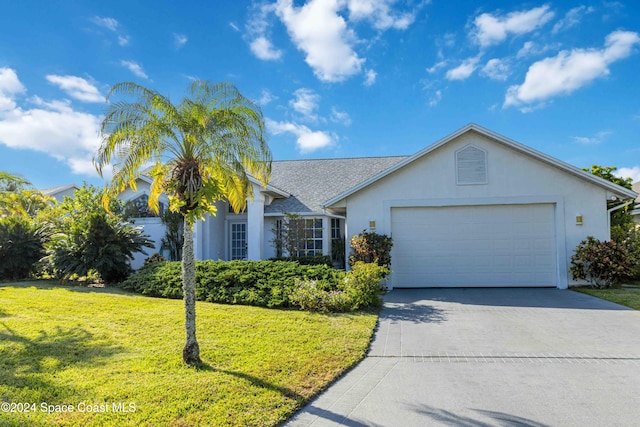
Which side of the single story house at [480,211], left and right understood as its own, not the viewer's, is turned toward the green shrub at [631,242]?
left

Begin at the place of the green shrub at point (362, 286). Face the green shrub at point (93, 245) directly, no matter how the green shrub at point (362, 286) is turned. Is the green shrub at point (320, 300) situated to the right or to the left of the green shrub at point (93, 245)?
left

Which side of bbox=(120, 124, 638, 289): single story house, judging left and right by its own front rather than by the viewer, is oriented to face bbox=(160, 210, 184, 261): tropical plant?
right

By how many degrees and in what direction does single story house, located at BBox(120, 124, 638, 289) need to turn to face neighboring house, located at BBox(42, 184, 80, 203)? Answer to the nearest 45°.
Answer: approximately 135° to its right

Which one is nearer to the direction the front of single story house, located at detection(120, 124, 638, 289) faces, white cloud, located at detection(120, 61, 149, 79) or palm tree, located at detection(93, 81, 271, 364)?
the palm tree

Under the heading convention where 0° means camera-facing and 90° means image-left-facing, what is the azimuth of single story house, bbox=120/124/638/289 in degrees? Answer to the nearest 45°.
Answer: approximately 0°

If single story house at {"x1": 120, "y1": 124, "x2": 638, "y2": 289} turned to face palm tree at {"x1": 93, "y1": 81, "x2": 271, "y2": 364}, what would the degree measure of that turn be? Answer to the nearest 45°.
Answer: approximately 45° to its right

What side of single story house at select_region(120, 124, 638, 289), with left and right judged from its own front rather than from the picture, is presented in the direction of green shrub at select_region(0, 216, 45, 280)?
right
